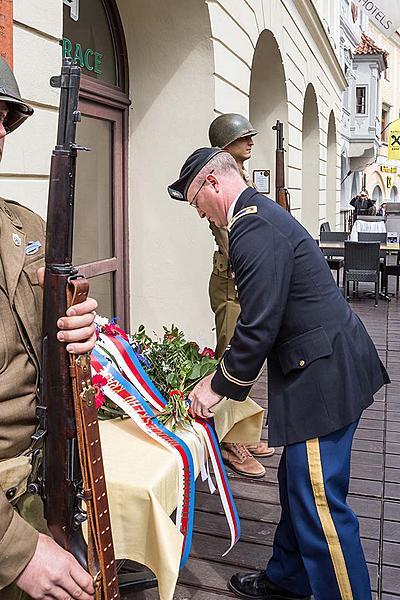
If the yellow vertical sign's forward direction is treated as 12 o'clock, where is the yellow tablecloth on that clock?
The yellow tablecloth is roughly at 12 o'clock from the yellow vertical sign.

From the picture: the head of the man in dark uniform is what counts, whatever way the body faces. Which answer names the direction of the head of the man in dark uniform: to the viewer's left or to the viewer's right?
to the viewer's left

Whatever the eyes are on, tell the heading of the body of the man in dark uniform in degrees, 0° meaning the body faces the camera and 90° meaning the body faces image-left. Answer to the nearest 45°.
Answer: approximately 90°

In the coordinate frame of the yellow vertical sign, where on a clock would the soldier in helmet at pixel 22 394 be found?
The soldier in helmet is roughly at 12 o'clock from the yellow vertical sign.

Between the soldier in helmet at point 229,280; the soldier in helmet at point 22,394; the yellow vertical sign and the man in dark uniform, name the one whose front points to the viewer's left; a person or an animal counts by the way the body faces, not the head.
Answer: the man in dark uniform

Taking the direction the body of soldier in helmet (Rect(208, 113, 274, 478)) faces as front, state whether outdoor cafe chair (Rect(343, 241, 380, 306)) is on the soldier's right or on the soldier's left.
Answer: on the soldier's left

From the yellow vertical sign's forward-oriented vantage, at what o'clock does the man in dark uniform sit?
The man in dark uniform is roughly at 12 o'clock from the yellow vertical sign.

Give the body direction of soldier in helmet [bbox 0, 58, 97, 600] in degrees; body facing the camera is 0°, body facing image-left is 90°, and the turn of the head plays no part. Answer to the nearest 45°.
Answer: approximately 315°

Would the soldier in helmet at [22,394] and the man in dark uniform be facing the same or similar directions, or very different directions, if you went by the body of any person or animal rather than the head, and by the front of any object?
very different directions

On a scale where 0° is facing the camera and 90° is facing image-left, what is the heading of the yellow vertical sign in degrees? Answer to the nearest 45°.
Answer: approximately 0°

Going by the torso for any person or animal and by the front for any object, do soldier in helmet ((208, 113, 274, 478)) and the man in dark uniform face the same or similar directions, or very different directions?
very different directions
